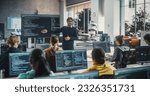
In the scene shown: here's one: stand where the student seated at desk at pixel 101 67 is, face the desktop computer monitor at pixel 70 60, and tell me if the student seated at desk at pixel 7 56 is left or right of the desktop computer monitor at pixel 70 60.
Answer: left

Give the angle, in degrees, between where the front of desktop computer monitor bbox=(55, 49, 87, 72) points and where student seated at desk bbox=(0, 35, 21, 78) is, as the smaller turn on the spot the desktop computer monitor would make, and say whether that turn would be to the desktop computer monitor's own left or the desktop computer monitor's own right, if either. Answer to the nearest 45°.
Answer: approximately 90° to the desktop computer monitor's own right

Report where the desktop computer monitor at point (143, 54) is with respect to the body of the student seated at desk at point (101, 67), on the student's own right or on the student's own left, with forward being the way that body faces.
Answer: on the student's own right

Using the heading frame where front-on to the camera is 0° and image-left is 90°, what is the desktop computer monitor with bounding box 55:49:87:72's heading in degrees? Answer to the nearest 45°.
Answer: approximately 0°

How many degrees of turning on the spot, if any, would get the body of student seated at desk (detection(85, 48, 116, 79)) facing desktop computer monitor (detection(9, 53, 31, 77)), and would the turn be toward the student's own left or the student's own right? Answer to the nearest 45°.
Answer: approximately 45° to the student's own left

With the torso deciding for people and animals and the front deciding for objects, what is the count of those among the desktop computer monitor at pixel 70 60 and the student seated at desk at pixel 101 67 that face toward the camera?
1

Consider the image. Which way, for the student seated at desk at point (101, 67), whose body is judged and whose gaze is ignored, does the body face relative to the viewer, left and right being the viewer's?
facing away from the viewer and to the left of the viewer
